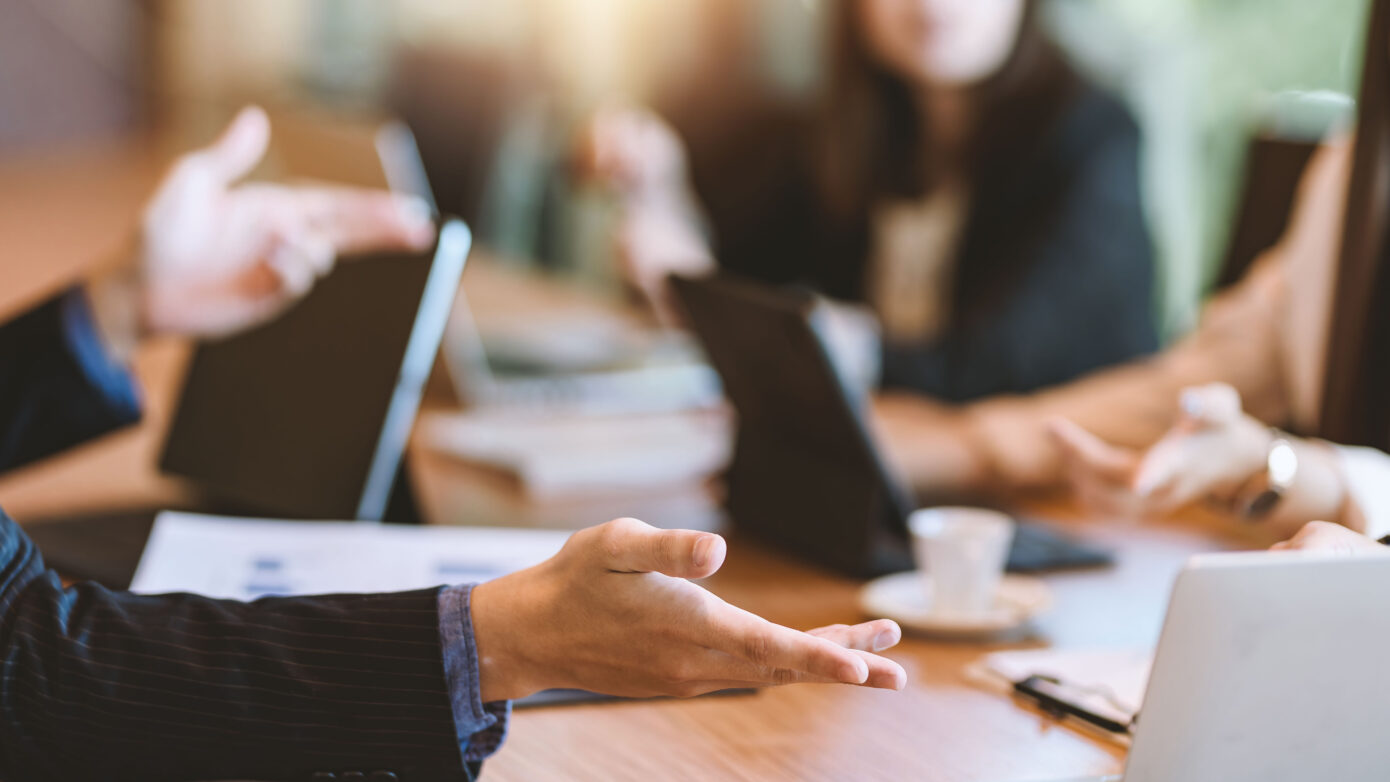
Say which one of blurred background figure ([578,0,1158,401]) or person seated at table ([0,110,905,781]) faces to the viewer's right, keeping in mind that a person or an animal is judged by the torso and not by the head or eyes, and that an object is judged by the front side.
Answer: the person seated at table

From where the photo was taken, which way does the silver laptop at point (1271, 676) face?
away from the camera

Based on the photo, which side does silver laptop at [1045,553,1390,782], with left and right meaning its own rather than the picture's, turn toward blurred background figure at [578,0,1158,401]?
front

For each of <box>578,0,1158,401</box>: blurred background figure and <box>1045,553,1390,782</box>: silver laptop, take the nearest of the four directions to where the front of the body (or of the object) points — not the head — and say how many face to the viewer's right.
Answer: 0

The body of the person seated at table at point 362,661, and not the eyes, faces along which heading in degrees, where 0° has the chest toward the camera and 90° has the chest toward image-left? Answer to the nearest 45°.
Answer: approximately 270°

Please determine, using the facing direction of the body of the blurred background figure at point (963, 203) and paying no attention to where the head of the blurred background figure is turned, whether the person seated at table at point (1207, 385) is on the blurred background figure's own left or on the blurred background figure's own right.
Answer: on the blurred background figure's own left
